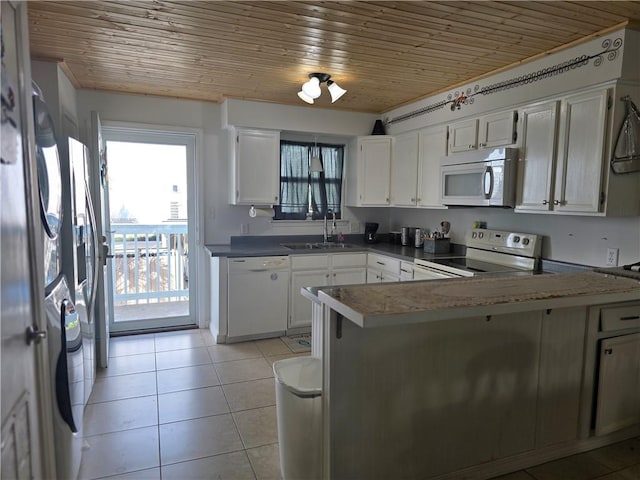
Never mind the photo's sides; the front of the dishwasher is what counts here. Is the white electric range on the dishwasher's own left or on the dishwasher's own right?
on the dishwasher's own left

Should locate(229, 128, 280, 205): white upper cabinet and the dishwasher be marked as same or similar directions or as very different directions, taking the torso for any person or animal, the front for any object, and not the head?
same or similar directions

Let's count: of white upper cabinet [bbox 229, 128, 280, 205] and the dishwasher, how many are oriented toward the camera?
2

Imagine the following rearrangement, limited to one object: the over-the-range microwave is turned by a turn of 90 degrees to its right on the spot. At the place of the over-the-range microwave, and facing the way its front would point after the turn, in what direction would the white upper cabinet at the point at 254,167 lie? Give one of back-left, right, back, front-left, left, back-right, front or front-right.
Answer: front-left

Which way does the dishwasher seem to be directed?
toward the camera

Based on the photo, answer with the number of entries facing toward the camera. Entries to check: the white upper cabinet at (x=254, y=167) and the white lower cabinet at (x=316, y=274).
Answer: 2

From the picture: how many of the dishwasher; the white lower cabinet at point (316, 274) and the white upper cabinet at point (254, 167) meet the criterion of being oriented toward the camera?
3

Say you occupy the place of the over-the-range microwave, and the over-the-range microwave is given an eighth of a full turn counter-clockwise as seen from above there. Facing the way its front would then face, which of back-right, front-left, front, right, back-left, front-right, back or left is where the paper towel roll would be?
right

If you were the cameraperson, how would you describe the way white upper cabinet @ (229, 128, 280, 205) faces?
facing the viewer

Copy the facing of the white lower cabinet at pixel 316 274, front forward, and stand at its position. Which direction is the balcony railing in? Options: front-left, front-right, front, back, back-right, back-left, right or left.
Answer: right

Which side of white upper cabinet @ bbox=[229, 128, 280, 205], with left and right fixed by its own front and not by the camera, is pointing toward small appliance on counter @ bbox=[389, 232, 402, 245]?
left

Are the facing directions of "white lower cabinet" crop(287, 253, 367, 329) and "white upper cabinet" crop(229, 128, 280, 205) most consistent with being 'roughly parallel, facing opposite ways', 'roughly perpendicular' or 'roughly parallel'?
roughly parallel

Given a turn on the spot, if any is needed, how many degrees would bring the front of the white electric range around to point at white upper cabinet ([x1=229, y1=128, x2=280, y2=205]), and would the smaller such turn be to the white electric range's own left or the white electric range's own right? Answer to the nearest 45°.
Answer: approximately 45° to the white electric range's own right

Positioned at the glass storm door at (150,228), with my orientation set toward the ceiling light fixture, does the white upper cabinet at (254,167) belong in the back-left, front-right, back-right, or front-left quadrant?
front-left

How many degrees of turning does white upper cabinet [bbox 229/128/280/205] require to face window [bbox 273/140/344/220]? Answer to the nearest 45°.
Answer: approximately 135° to its left

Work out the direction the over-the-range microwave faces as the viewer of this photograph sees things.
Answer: facing the viewer and to the left of the viewer

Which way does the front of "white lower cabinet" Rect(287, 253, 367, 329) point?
toward the camera
